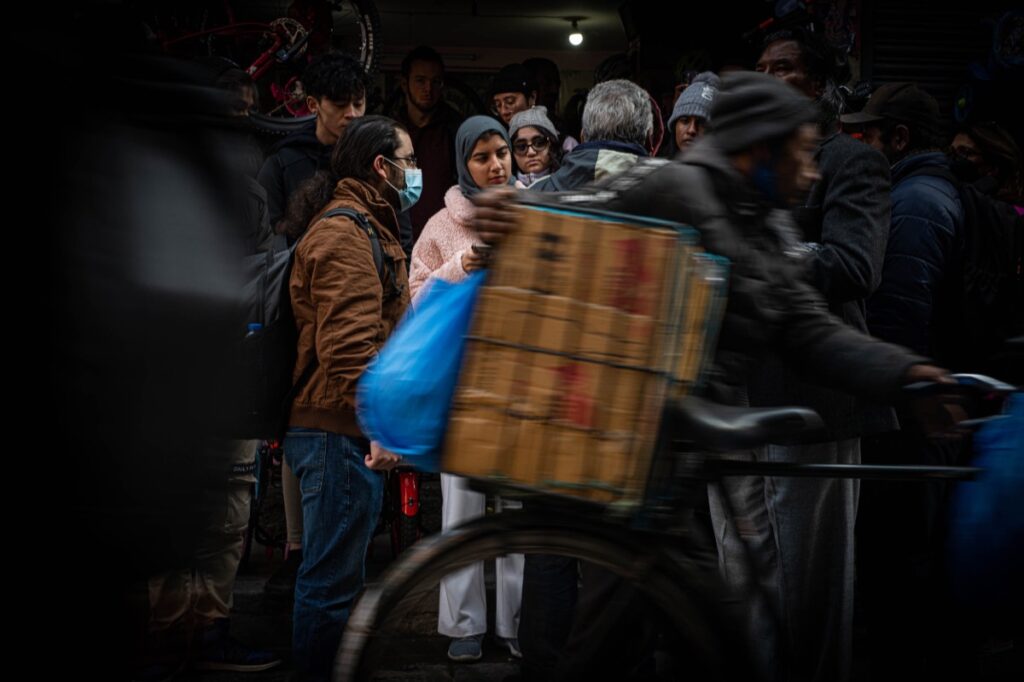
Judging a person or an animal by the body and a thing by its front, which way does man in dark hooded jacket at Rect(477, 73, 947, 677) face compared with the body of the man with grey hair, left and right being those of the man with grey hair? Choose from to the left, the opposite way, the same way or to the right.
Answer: to the right

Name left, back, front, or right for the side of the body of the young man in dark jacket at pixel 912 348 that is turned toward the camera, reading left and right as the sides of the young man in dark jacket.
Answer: left

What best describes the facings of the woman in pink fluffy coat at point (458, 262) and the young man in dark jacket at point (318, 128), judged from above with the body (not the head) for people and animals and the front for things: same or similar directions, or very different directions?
same or similar directions

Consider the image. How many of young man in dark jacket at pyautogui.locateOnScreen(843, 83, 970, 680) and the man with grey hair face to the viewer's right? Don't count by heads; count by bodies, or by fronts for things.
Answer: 0

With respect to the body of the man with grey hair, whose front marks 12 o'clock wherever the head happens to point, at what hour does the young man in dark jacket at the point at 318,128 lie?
The young man in dark jacket is roughly at 10 o'clock from the man with grey hair.

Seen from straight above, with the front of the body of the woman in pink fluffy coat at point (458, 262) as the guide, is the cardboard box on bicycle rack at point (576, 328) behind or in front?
in front

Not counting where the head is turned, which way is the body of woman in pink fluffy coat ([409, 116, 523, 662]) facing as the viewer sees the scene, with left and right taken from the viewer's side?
facing the viewer and to the right of the viewer

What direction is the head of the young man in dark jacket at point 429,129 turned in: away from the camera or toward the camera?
toward the camera

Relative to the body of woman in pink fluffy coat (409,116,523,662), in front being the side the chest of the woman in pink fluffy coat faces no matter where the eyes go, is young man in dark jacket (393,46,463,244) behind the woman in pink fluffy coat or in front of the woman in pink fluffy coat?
behind

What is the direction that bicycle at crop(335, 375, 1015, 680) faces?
to the viewer's right

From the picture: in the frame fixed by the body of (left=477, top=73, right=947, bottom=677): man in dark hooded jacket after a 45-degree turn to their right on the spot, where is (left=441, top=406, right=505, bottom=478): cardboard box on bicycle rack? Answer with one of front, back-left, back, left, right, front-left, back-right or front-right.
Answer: right

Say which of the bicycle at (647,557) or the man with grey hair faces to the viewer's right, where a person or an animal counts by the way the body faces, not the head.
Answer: the bicycle

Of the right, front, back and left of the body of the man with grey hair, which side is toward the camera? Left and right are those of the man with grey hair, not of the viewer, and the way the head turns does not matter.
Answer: back

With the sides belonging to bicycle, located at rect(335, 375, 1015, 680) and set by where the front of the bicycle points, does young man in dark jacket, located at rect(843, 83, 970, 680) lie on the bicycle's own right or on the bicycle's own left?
on the bicycle's own left

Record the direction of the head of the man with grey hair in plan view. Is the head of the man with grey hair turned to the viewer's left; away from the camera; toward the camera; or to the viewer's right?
away from the camera
